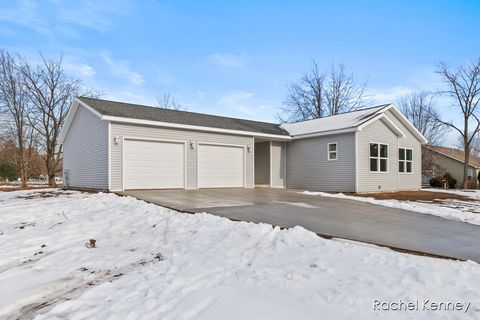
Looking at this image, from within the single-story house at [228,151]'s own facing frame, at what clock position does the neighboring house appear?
The neighboring house is roughly at 9 o'clock from the single-story house.

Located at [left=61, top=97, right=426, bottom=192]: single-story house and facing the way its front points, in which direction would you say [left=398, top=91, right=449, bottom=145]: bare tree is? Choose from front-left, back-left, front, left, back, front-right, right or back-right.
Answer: left

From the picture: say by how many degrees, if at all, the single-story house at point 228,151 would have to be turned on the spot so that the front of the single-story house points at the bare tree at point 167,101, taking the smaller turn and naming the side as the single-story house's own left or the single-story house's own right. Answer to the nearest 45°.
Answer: approximately 135° to the single-story house's own left

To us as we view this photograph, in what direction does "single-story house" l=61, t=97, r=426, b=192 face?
facing the viewer and to the right of the viewer

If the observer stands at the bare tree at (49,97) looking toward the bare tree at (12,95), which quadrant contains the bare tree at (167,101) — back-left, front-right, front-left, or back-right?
back-right
